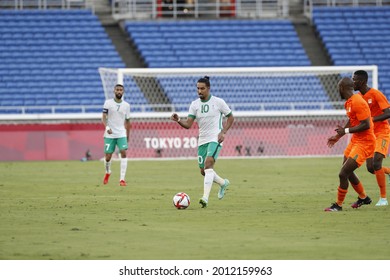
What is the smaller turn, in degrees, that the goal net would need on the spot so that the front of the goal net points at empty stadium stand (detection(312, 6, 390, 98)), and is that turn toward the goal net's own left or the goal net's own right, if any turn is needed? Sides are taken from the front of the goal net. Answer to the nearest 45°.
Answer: approximately 135° to the goal net's own left

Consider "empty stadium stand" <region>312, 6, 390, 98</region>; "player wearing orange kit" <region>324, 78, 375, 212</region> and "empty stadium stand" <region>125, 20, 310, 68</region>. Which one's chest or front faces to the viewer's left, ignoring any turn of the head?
the player wearing orange kit

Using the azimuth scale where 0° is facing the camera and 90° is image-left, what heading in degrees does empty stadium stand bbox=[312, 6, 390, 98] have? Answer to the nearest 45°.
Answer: approximately 0°

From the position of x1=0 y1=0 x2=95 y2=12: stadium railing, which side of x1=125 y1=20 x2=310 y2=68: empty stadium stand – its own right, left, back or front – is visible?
right

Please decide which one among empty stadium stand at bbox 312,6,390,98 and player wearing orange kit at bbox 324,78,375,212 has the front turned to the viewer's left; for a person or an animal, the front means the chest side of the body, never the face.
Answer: the player wearing orange kit

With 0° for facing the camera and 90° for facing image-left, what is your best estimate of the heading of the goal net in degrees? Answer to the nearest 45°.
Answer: approximately 0°

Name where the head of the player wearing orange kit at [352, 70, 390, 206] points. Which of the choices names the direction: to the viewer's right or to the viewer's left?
to the viewer's left
